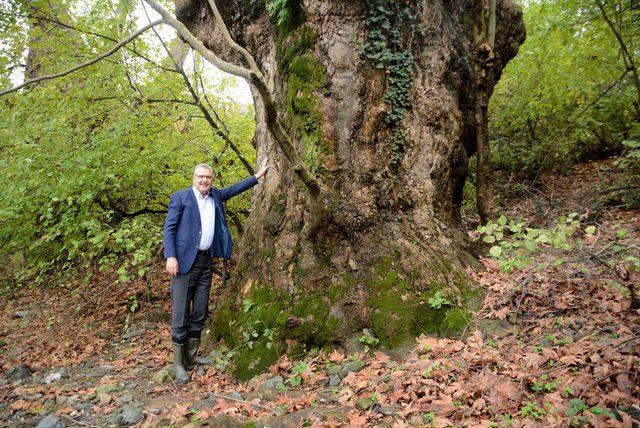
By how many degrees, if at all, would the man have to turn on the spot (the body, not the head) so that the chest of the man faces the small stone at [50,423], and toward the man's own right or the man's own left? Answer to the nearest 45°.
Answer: approximately 90° to the man's own right

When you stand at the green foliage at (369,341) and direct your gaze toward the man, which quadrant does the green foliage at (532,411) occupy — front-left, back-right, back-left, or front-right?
back-left

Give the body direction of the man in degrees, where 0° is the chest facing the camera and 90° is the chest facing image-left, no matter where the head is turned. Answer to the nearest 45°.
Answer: approximately 315°

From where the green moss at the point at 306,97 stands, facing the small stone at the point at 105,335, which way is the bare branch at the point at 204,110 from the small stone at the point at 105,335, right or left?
right

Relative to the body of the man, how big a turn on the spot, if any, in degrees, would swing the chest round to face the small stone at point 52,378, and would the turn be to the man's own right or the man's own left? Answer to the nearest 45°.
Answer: approximately 135° to the man's own right
